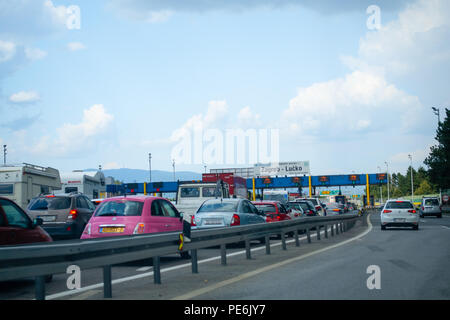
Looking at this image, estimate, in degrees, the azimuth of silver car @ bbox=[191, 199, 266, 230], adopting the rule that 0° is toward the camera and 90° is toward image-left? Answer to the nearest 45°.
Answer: approximately 225°

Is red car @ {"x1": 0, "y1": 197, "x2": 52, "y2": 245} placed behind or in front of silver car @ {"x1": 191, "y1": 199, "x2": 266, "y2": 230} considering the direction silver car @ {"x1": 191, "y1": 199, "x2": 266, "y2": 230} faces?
behind

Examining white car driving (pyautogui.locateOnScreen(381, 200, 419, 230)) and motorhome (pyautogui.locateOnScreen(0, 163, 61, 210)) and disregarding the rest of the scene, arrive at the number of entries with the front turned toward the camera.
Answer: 0

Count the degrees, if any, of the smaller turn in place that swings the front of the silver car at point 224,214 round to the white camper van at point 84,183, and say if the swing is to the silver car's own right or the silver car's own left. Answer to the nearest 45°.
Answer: approximately 90° to the silver car's own left

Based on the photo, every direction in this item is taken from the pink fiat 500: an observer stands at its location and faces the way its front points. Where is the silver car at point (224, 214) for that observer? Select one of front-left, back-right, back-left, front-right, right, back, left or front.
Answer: front

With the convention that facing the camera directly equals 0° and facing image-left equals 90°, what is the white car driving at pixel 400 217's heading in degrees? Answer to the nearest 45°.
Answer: approximately 180°

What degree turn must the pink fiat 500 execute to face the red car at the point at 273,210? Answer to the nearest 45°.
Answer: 0° — it already faces it
